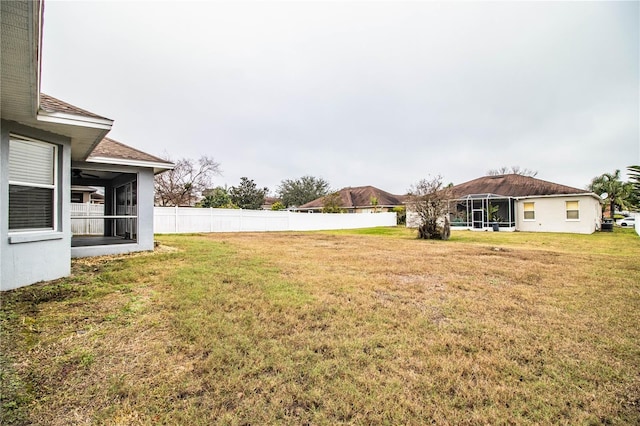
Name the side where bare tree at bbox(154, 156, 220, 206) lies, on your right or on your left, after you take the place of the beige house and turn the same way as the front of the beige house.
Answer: on your left

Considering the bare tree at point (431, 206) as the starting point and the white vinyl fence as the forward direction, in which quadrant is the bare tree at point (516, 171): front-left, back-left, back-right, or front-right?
back-right

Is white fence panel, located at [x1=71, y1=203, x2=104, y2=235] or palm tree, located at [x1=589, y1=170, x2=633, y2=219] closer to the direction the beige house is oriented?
the palm tree

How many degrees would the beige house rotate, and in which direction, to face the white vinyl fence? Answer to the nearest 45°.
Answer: approximately 135° to its left

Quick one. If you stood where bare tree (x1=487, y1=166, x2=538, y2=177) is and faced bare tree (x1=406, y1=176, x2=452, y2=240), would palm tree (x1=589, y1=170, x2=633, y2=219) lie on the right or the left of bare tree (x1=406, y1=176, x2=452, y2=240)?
left

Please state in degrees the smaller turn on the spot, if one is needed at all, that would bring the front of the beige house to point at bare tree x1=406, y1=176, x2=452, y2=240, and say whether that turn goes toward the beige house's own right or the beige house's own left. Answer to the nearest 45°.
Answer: approximately 180°
